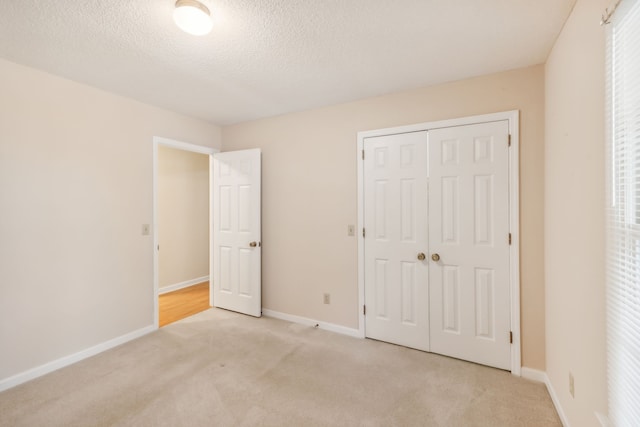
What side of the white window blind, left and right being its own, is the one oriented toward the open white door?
front

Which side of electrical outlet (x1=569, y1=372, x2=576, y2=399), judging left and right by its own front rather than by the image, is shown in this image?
left

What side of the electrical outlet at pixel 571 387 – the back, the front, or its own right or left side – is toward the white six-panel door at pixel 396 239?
front

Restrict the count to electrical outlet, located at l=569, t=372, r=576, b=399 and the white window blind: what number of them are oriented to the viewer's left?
2

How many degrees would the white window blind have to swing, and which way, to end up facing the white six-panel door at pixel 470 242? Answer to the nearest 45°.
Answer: approximately 45° to its right

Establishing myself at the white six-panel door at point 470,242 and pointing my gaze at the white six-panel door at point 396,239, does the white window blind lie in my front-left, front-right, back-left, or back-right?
back-left

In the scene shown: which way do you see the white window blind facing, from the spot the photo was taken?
facing to the left of the viewer
